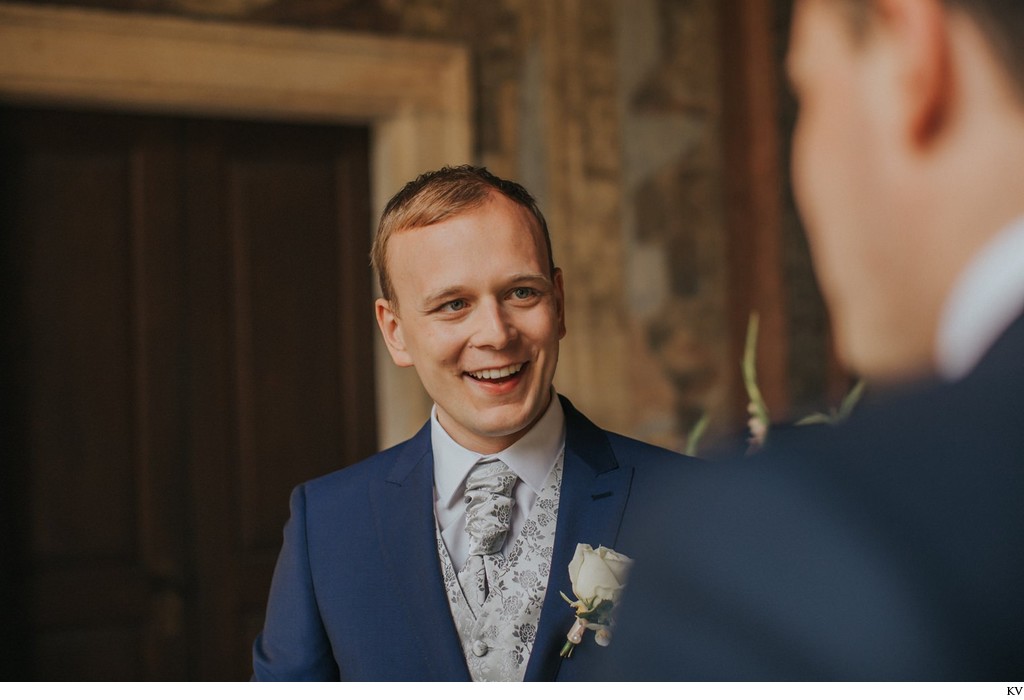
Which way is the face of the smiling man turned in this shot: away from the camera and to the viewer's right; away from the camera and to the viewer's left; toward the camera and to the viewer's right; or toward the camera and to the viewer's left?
toward the camera and to the viewer's right

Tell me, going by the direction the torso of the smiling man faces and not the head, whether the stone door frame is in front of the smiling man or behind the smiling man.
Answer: behind

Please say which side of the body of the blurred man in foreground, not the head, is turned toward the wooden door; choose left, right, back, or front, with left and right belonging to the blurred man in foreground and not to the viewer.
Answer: front

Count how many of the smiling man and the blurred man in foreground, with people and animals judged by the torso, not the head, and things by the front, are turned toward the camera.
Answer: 1

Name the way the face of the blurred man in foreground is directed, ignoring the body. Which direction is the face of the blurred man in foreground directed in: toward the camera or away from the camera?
away from the camera

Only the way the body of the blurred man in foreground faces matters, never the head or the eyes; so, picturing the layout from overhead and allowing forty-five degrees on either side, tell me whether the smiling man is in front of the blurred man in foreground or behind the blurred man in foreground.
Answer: in front

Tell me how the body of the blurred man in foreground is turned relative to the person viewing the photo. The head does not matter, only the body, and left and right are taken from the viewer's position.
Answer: facing away from the viewer and to the left of the viewer

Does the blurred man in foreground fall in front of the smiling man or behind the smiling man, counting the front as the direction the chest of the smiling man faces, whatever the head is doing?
in front

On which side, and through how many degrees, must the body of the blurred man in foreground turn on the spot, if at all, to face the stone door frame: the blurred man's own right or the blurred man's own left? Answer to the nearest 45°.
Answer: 0° — they already face it

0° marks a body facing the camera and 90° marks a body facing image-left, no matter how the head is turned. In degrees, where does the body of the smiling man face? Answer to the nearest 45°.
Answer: approximately 0°
